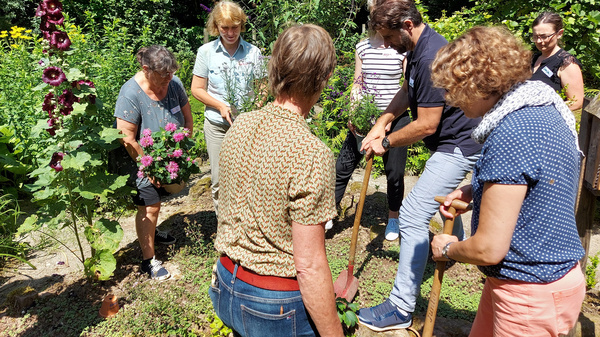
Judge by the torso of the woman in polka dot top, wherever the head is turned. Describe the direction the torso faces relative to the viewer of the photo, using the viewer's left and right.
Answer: facing away from the viewer and to the left of the viewer

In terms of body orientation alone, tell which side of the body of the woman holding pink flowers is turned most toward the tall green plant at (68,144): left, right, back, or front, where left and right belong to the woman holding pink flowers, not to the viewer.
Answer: right

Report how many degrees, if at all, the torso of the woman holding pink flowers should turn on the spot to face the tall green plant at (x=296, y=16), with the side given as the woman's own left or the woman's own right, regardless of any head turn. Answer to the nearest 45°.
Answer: approximately 90° to the woman's own left

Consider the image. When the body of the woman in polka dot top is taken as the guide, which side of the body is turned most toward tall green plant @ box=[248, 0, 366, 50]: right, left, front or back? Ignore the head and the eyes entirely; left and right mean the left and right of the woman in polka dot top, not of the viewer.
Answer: front

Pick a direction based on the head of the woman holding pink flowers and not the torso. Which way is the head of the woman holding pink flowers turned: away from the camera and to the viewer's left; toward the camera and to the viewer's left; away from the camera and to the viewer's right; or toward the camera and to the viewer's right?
toward the camera and to the viewer's right

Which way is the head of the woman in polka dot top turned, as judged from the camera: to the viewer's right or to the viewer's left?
to the viewer's left

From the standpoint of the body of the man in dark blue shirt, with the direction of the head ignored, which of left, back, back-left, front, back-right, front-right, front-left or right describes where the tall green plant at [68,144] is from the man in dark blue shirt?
front

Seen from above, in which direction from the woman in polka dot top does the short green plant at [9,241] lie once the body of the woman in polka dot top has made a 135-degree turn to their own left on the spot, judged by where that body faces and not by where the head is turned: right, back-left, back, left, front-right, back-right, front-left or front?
right

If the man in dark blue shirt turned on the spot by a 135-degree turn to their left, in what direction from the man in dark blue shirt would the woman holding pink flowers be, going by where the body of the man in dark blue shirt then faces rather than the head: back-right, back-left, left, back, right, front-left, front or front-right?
back-right

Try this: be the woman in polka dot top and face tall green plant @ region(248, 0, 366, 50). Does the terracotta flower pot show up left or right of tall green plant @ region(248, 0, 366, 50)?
left

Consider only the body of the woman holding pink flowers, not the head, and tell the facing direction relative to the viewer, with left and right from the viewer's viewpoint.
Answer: facing the viewer and to the right of the viewer

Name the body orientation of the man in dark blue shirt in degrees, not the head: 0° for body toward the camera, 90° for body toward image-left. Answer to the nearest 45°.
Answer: approximately 90°
